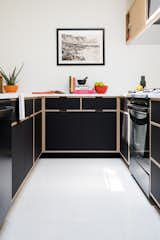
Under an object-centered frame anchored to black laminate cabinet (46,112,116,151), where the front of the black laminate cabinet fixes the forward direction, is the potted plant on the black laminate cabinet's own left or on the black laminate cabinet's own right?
on the black laminate cabinet's own right

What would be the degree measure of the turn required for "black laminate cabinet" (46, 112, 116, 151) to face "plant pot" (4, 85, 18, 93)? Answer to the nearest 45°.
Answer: approximately 90° to its right

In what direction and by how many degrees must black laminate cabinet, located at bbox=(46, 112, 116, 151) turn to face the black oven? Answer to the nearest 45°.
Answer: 0° — it already faces it

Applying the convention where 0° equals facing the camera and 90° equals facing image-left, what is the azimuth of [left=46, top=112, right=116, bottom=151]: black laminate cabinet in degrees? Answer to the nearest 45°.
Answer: approximately 0°
